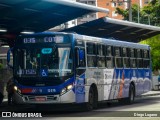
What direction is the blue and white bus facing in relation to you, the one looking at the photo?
facing the viewer and to the left of the viewer

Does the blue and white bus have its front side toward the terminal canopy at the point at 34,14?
no

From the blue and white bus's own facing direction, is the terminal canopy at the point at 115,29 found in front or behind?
behind
